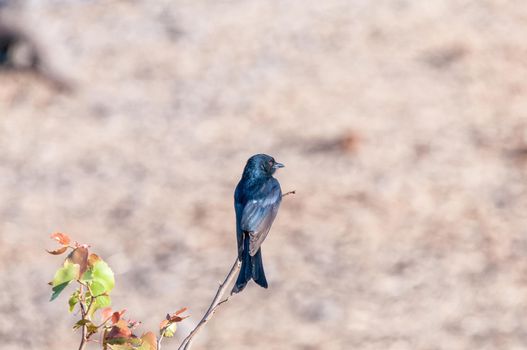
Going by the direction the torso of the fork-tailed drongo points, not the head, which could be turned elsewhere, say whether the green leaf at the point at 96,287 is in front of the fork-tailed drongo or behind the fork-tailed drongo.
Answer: behind

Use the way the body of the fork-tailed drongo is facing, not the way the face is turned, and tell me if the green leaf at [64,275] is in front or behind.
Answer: behind

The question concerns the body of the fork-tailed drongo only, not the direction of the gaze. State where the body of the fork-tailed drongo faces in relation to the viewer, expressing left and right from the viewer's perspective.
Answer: facing away from the viewer and to the right of the viewer

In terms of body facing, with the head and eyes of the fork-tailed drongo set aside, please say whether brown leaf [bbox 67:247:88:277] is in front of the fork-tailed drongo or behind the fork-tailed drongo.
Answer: behind

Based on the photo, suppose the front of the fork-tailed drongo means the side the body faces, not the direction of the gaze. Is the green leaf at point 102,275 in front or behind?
behind
